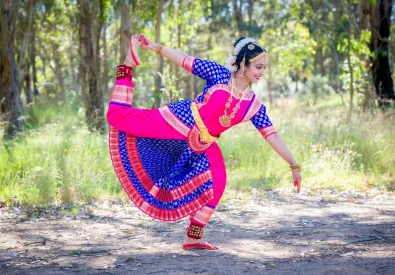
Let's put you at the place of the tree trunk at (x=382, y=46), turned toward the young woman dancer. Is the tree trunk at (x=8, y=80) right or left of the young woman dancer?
right

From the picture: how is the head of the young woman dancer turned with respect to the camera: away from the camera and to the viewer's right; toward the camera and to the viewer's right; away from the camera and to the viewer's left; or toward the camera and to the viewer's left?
toward the camera and to the viewer's right

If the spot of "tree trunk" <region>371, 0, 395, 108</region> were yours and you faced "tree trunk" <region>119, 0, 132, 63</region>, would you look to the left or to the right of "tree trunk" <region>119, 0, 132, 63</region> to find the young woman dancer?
left

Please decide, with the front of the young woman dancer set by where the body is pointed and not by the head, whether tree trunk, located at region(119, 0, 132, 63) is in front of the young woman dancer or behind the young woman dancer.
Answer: behind

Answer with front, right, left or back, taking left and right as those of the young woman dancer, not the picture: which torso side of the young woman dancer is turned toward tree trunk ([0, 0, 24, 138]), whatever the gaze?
back

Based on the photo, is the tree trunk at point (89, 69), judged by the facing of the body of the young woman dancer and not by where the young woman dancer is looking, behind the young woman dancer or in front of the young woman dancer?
behind

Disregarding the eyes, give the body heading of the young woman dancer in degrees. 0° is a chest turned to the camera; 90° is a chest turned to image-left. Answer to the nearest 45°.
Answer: approximately 315°

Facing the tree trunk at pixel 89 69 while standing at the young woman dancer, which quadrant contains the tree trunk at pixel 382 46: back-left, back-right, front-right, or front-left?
front-right

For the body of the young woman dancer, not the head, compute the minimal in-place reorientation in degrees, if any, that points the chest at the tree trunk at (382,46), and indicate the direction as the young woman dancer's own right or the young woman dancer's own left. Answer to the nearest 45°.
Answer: approximately 90° to the young woman dancer's own left
